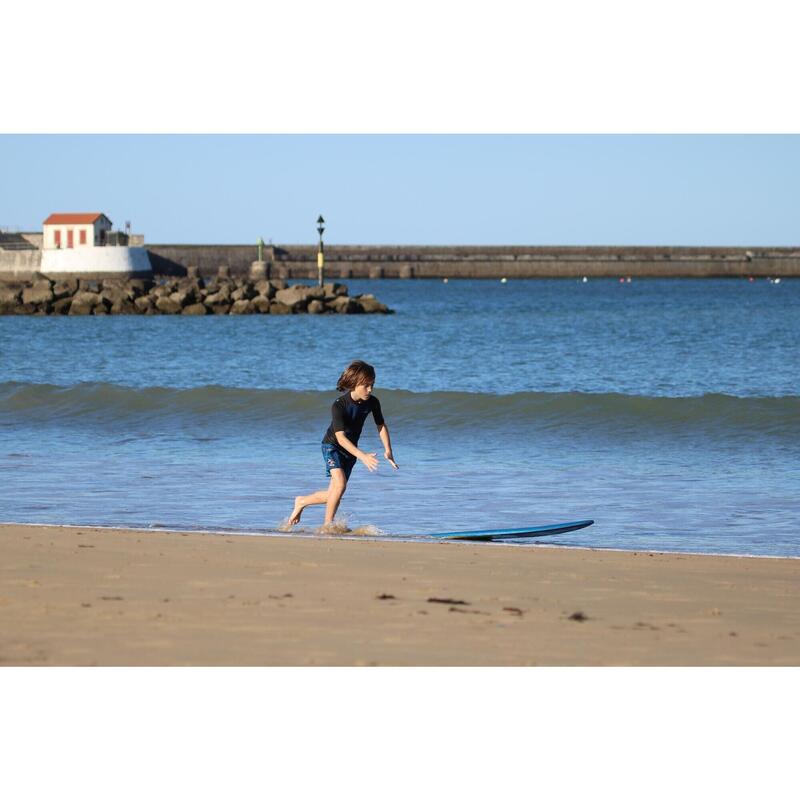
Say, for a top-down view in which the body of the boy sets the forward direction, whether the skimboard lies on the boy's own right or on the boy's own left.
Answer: on the boy's own left

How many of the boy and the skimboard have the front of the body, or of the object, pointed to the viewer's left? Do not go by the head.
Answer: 0

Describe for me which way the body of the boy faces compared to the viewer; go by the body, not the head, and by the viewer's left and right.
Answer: facing the viewer and to the right of the viewer

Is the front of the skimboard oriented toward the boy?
no

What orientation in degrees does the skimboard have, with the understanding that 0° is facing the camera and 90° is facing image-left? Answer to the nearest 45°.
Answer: approximately 270°
